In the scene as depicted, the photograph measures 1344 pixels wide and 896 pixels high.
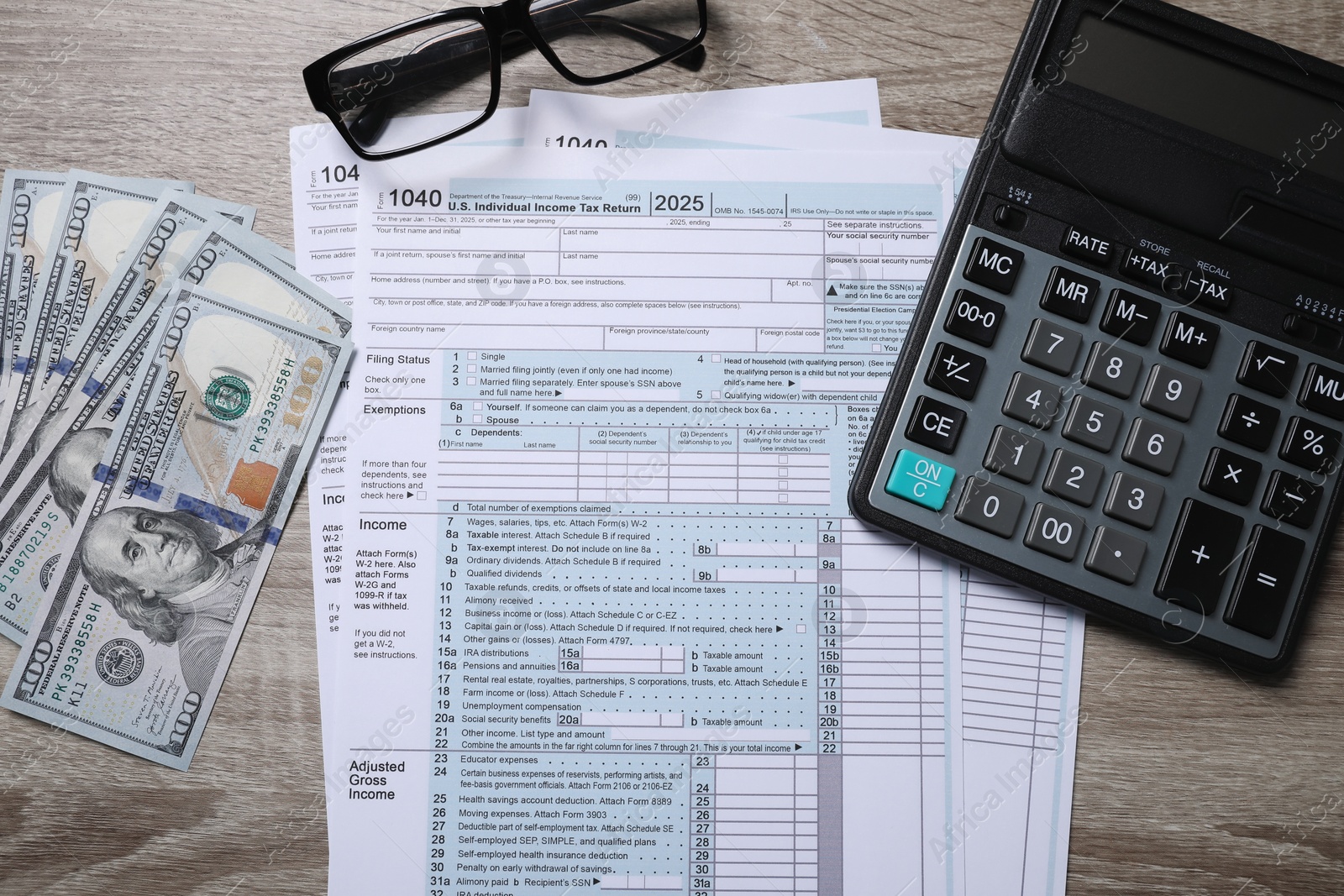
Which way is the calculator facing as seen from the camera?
toward the camera

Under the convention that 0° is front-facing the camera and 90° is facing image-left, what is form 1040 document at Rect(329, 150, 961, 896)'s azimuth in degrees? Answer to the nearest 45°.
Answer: approximately 0°

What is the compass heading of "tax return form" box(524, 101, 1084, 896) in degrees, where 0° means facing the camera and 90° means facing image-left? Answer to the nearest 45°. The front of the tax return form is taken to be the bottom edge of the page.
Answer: approximately 0°

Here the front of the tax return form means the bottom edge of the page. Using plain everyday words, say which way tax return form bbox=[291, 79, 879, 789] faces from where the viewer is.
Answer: facing the viewer
